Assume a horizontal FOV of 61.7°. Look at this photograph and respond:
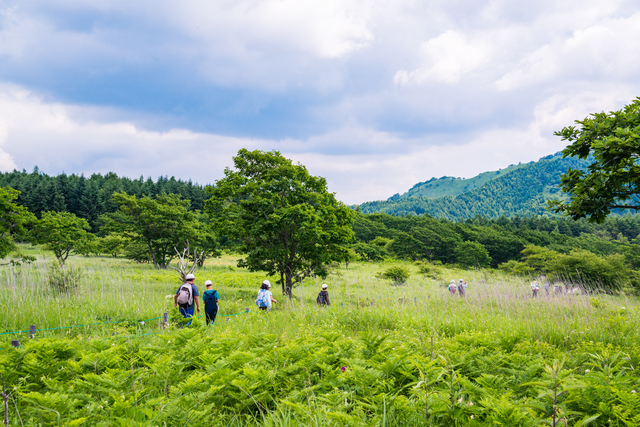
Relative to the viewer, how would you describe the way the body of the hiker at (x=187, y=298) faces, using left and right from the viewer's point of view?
facing away from the viewer and to the right of the viewer

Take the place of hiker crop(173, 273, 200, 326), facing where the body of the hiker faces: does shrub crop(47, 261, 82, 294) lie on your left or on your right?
on your left

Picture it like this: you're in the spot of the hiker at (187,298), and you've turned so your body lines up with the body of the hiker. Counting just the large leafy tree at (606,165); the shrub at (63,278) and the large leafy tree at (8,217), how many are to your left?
2

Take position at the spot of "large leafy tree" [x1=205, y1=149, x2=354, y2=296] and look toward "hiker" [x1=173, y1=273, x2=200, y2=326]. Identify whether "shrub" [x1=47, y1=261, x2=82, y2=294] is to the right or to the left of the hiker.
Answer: right

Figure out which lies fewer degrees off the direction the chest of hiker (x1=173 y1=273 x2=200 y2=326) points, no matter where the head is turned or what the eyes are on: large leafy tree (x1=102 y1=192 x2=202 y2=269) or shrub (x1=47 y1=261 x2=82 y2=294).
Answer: the large leafy tree

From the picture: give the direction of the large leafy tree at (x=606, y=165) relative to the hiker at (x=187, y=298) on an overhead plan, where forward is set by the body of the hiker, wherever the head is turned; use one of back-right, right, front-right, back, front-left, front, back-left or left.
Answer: right

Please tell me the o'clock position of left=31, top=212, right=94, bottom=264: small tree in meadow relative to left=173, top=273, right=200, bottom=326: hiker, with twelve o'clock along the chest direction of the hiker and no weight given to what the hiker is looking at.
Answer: The small tree in meadow is roughly at 10 o'clock from the hiker.

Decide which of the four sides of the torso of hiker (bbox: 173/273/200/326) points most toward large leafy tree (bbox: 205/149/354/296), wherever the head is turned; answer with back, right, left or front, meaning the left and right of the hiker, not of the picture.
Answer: front

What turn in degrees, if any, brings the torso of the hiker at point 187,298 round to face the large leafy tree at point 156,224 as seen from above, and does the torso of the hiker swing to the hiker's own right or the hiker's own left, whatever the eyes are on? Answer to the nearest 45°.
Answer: approximately 45° to the hiker's own left

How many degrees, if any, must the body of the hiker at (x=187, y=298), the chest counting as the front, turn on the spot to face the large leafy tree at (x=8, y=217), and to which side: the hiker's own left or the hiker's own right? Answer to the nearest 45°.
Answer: approximately 90° to the hiker's own left
